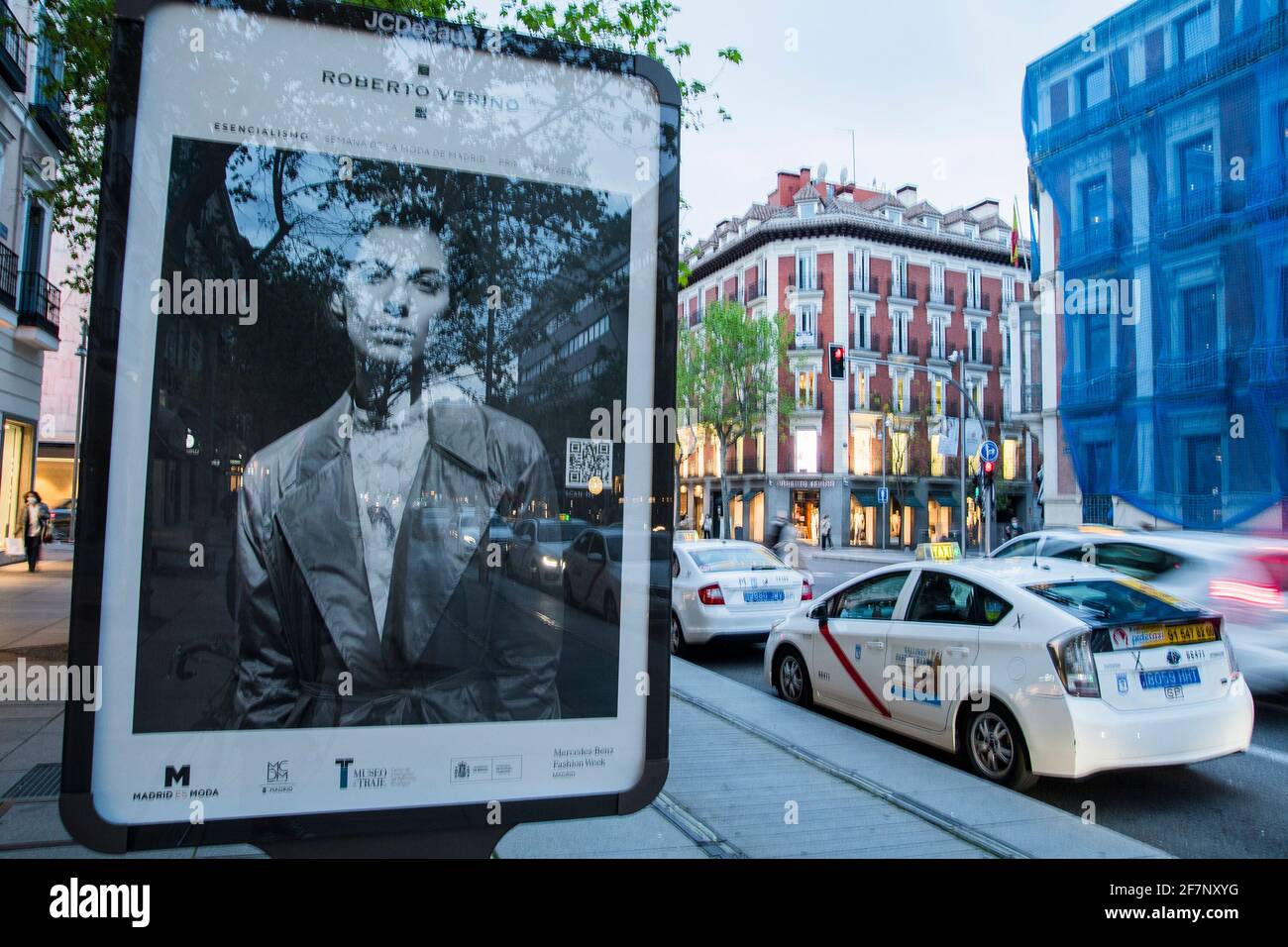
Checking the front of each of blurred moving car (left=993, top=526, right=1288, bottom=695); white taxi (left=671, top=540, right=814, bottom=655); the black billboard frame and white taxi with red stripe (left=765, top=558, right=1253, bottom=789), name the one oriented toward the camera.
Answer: the black billboard frame

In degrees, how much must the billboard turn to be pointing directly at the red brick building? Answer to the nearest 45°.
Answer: approximately 135° to its left

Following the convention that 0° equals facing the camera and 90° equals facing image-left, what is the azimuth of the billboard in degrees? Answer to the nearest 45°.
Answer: approximately 0°

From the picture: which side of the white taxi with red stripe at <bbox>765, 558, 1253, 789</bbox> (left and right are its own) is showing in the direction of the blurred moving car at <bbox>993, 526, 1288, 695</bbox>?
right

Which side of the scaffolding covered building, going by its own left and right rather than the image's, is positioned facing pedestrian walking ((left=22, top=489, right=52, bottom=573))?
front

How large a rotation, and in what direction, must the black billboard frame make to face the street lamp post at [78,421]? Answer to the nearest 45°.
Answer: approximately 180°

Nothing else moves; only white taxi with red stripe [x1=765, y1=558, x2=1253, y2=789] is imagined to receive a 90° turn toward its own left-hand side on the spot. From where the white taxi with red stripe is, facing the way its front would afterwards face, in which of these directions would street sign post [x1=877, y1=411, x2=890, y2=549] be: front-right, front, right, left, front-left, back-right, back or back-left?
back-right

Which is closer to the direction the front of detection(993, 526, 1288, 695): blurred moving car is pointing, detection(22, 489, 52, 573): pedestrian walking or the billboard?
the pedestrian walking

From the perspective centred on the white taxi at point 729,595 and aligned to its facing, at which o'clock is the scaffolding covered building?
The scaffolding covered building is roughly at 3 o'clock from the white taxi.

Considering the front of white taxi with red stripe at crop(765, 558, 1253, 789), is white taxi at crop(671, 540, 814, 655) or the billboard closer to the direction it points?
the white taxi

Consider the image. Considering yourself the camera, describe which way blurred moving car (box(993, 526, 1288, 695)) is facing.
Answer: facing away from the viewer and to the left of the viewer

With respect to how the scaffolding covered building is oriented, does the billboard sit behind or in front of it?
in front

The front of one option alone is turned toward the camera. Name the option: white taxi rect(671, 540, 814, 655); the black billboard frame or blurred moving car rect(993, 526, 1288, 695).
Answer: the black billboard frame
